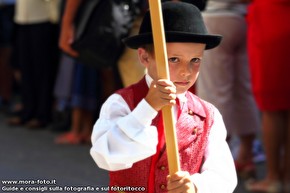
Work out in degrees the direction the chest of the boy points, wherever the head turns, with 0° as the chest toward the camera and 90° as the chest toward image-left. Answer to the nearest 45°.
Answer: approximately 315°
